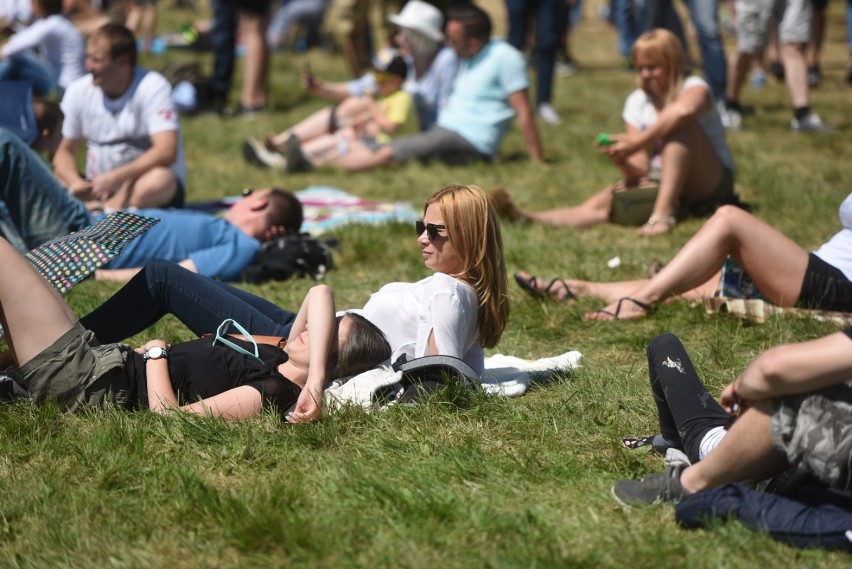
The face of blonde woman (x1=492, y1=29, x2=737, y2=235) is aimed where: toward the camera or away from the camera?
toward the camera

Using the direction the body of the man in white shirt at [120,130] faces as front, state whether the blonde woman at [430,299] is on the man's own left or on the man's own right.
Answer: on the man's own left

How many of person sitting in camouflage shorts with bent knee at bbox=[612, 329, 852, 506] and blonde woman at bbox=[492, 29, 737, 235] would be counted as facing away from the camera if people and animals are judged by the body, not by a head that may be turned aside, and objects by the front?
0

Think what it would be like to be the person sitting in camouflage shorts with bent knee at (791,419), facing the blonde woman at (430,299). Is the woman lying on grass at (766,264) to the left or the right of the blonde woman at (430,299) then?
right

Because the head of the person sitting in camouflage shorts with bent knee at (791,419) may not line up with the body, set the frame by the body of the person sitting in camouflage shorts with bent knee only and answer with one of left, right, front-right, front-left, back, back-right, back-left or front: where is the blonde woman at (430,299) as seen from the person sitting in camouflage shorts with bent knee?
front-right

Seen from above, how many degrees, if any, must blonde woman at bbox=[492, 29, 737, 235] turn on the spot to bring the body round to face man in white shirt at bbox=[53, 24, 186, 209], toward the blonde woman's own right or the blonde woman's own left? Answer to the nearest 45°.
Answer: approximately 45° to the blonde woman's own right

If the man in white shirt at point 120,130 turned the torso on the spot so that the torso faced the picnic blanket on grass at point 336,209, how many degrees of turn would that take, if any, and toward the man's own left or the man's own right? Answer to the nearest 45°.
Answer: approximately 135° to the man's own left

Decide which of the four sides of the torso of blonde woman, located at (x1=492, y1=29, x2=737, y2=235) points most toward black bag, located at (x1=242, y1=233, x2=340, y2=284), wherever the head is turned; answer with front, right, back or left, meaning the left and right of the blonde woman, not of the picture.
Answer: front

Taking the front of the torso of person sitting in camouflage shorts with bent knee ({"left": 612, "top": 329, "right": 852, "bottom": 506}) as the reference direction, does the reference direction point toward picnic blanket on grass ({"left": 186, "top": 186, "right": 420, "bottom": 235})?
no

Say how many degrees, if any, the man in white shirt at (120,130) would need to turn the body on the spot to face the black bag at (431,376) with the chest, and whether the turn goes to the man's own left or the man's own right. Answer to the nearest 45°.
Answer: approximately 45° to the man's own left

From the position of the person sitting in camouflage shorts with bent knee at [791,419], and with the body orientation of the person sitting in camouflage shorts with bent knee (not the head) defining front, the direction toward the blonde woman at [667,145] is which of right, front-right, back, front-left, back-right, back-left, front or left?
right

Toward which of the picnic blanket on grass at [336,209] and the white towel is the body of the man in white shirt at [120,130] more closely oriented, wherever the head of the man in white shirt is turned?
the white towel

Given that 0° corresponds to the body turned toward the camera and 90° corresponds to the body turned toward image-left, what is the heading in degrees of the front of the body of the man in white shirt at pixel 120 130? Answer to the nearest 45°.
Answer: approximately 45°

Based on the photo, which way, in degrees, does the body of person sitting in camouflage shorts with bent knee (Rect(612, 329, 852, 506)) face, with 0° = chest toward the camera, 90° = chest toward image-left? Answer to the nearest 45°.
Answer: approximately 90°

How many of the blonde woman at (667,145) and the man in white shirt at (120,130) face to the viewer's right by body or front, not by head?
0

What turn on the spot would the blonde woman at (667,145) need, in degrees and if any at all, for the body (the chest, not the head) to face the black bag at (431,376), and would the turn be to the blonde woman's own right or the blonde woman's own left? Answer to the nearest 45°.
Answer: approximately 45° to the blonde woman's own left

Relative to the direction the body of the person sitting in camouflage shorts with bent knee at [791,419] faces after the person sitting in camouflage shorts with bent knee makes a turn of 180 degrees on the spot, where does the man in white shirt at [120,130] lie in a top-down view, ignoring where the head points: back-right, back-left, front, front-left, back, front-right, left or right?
back-left

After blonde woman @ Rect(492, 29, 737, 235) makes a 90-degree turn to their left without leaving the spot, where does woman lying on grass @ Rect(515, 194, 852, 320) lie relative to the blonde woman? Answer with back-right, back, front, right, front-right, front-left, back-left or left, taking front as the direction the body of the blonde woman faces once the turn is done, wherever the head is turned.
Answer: front-right

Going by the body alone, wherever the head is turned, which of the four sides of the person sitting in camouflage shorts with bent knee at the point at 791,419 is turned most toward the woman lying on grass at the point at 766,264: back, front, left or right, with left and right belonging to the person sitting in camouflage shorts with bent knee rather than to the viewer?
right

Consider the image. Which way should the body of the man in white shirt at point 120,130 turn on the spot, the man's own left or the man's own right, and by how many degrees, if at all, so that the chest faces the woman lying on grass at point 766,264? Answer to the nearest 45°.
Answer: approximately 90° to the man's own left
